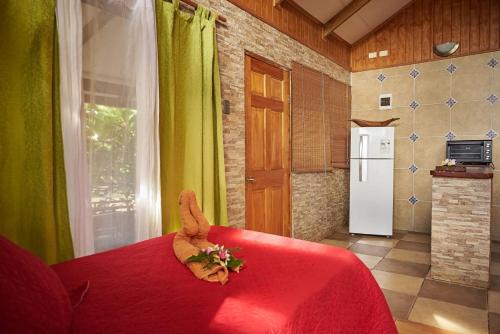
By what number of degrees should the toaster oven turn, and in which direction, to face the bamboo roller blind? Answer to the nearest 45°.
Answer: approximately 45° to its right

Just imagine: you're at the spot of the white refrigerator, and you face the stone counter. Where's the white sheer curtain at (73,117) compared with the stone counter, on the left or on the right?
right

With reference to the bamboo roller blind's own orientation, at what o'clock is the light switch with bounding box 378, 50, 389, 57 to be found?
The light switch is roughly at 9 o'clock from the bamboo roller blind.
